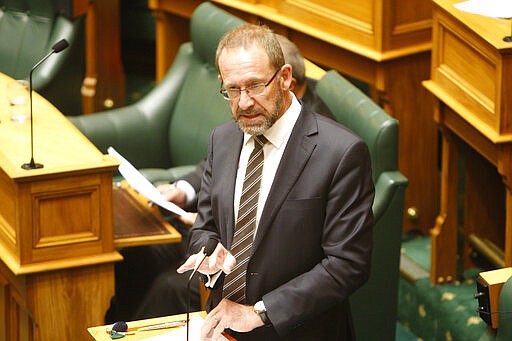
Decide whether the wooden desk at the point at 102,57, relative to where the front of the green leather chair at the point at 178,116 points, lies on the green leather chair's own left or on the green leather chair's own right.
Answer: on the green leather chair's own right

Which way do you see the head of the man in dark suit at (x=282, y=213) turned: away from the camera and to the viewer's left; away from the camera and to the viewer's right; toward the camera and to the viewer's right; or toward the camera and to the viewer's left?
toward the camera and to the viewer's left

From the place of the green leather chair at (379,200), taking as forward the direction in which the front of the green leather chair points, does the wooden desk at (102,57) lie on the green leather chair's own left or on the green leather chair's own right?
on the green leather chair's own right

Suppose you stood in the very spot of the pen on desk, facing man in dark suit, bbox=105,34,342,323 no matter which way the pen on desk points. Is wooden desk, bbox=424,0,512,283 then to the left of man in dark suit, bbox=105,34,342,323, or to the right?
right
